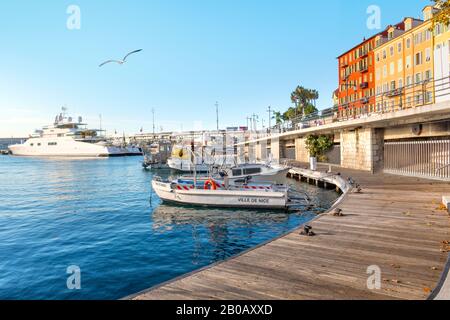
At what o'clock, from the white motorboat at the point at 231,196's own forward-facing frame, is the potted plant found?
The potted plant is roughly at 4 o'clock from the white motorboat.

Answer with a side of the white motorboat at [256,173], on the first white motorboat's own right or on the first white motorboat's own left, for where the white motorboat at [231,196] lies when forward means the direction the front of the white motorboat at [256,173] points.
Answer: on the first white motorboat's own right

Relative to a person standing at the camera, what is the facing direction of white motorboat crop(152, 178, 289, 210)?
facing to the left of the viewer

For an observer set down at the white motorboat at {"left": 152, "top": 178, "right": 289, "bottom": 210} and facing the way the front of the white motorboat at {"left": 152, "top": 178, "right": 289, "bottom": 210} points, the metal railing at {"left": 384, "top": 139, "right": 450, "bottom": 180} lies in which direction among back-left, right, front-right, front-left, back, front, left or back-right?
back

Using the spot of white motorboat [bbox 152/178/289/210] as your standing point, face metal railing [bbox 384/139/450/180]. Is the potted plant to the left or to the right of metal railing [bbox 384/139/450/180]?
left

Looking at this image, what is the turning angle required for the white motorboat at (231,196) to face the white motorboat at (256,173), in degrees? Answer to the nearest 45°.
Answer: approximately 90° to its right
